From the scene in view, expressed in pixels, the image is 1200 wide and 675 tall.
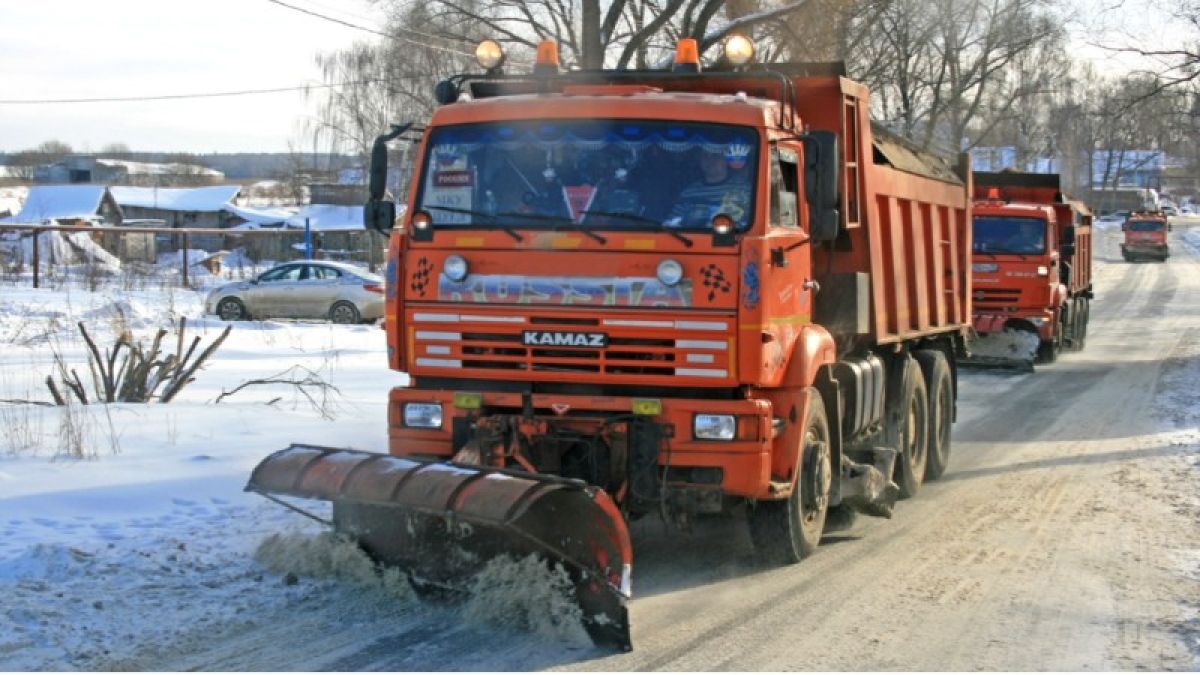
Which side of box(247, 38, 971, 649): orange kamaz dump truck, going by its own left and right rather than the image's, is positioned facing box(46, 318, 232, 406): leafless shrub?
right

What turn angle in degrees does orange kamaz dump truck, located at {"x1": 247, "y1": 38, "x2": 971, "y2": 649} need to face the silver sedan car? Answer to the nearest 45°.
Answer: approximately 135° to its right

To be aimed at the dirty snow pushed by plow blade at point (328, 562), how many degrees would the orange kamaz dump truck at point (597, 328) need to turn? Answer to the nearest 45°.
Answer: approximately 45° to its right

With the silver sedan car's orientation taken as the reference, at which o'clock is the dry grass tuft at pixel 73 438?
The dry grass tuft is roughly at 9 o'clock from the silver sedan car.

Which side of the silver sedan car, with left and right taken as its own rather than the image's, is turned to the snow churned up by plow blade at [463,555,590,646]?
left

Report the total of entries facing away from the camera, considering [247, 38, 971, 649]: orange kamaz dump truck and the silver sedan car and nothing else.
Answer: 0

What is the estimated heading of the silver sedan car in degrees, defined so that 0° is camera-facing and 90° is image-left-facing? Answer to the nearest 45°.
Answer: approximately 90°

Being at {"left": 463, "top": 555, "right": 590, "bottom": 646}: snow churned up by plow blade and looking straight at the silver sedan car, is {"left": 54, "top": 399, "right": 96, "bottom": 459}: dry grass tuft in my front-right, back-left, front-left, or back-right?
front-left

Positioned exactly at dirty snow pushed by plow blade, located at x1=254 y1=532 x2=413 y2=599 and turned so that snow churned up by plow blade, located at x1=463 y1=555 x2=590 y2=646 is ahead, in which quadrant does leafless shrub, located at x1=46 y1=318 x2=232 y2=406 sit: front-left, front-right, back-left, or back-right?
back-left

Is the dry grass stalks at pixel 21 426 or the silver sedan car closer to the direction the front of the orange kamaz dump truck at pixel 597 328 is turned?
the dry grass stalks

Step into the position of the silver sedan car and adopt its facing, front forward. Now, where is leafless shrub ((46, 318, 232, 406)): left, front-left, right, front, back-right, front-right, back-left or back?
left

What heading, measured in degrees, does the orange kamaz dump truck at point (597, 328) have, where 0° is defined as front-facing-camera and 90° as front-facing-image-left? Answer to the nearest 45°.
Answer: approximately 45°

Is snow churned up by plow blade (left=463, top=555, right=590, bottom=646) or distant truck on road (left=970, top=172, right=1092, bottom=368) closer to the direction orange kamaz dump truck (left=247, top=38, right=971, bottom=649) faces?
the snow churned up by plow blade

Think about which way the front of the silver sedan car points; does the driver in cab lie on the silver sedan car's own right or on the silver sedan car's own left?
on the silver sedan car's own left

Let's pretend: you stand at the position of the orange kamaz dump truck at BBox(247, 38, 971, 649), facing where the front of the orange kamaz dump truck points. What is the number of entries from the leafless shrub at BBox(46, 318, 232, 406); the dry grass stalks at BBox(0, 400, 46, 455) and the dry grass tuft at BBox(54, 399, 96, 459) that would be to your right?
3

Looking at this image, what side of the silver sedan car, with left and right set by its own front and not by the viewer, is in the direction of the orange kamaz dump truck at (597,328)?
left

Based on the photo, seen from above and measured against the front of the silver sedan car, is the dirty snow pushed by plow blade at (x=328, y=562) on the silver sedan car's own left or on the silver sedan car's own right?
on the silver sedan car's own left
